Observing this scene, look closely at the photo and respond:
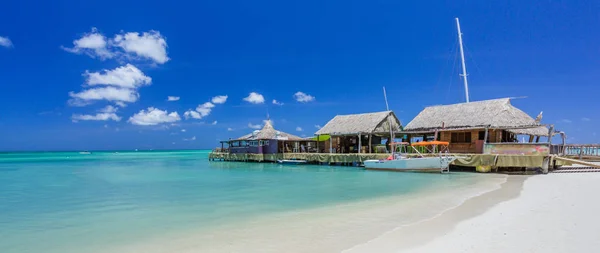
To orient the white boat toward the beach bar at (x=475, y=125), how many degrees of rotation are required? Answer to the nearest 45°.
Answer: approximately 135° to its right

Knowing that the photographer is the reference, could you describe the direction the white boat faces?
facing to the left of the viewer
